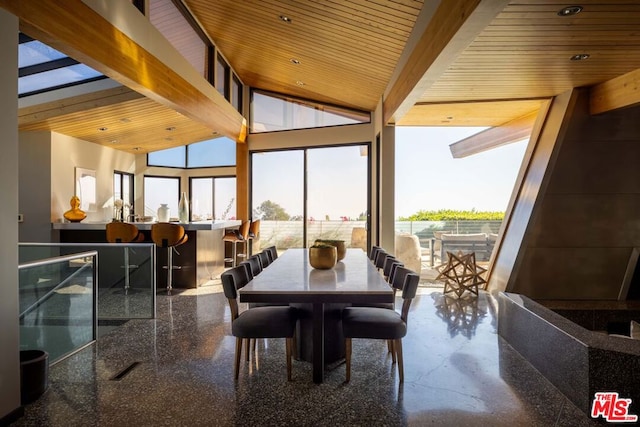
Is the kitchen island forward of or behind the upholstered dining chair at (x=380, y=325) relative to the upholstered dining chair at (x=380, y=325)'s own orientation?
forward

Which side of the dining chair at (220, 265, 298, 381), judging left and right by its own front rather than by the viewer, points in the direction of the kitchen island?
left

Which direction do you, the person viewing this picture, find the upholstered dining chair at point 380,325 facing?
facing to the left of the viewer

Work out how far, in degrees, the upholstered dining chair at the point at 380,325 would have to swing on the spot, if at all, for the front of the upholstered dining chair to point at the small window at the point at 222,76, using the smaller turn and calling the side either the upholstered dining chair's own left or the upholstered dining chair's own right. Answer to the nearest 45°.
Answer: approximately 45° to the upholstered dining chair's own right

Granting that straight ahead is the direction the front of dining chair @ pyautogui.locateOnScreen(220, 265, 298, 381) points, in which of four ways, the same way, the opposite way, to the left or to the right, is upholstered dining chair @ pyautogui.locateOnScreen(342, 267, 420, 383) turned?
the opposite way

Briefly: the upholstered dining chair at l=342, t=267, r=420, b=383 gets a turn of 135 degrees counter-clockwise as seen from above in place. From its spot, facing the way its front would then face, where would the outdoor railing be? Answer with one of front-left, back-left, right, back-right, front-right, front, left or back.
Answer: back-left

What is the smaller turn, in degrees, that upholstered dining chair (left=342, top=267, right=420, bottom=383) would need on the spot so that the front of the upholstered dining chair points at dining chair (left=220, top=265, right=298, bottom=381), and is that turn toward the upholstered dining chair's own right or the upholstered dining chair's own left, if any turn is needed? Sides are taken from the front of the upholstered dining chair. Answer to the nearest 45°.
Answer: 0° — it already faces it

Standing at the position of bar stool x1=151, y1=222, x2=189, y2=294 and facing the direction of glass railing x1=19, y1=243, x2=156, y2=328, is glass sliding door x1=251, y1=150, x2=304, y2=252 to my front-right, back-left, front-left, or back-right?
back-left

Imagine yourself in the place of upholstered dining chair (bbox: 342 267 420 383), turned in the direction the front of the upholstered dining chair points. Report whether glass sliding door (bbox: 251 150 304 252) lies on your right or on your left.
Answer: on your right

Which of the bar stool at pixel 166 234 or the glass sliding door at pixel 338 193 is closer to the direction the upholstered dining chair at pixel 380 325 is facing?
the bar stool

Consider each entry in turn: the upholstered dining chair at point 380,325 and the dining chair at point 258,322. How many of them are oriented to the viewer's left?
1

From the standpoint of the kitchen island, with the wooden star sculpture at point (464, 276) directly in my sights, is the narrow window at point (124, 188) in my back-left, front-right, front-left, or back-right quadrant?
back-left

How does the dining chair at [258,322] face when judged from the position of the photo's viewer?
facing to the right of the viewer

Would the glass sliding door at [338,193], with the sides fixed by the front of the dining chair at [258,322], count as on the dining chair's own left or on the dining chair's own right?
on the dining chair's own left

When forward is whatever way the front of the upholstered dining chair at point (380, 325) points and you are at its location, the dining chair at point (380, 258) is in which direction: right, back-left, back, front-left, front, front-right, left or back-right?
right
